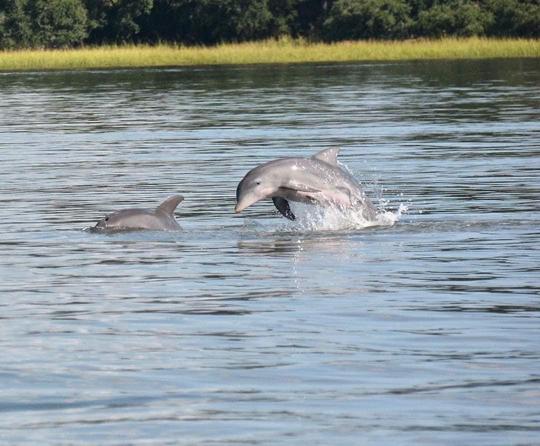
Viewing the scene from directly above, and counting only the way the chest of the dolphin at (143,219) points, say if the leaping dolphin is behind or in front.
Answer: behind

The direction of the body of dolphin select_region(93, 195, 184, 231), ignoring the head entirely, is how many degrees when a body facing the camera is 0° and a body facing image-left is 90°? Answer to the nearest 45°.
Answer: approximately 90°

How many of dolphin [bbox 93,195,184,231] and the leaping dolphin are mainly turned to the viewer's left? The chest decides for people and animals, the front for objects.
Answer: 2

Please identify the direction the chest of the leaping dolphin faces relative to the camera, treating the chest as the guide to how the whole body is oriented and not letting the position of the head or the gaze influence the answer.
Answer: to the viewer's left

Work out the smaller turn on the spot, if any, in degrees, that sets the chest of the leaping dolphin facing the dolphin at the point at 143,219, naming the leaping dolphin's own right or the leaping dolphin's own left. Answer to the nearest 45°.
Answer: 0° — it already faces it
